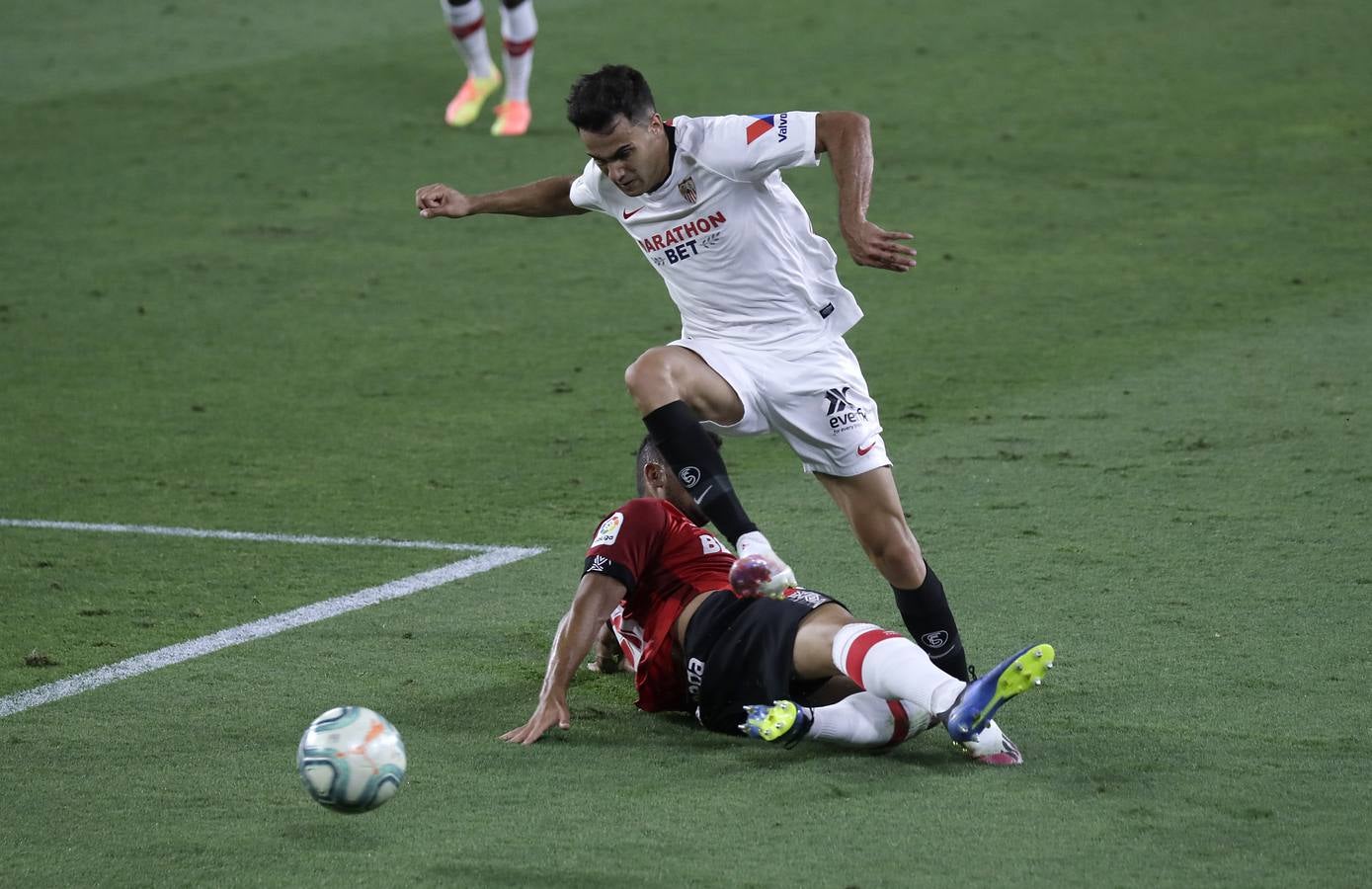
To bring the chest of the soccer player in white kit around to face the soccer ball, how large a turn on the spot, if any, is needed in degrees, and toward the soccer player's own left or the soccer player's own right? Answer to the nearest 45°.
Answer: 0° — they already face it

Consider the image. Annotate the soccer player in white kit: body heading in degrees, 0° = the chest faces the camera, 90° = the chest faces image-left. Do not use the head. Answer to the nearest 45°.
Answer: approximately 45°
